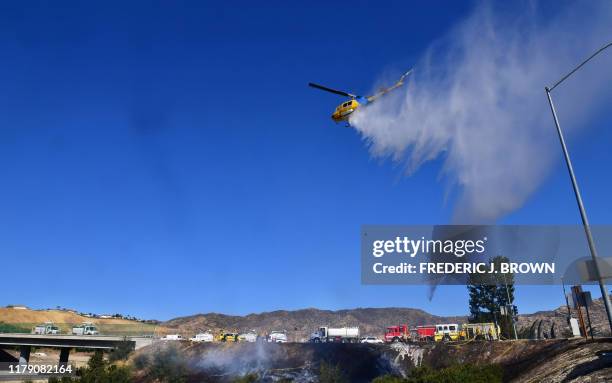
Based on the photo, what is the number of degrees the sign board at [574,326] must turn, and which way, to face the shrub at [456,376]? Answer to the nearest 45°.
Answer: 0° — it already faces it

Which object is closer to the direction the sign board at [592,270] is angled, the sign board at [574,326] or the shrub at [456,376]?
the sign board

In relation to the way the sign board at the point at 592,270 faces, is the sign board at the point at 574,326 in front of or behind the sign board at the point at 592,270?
in front

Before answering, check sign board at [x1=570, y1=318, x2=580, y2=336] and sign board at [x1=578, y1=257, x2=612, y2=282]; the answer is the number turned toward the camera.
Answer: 1

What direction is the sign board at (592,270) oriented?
away from the camera
